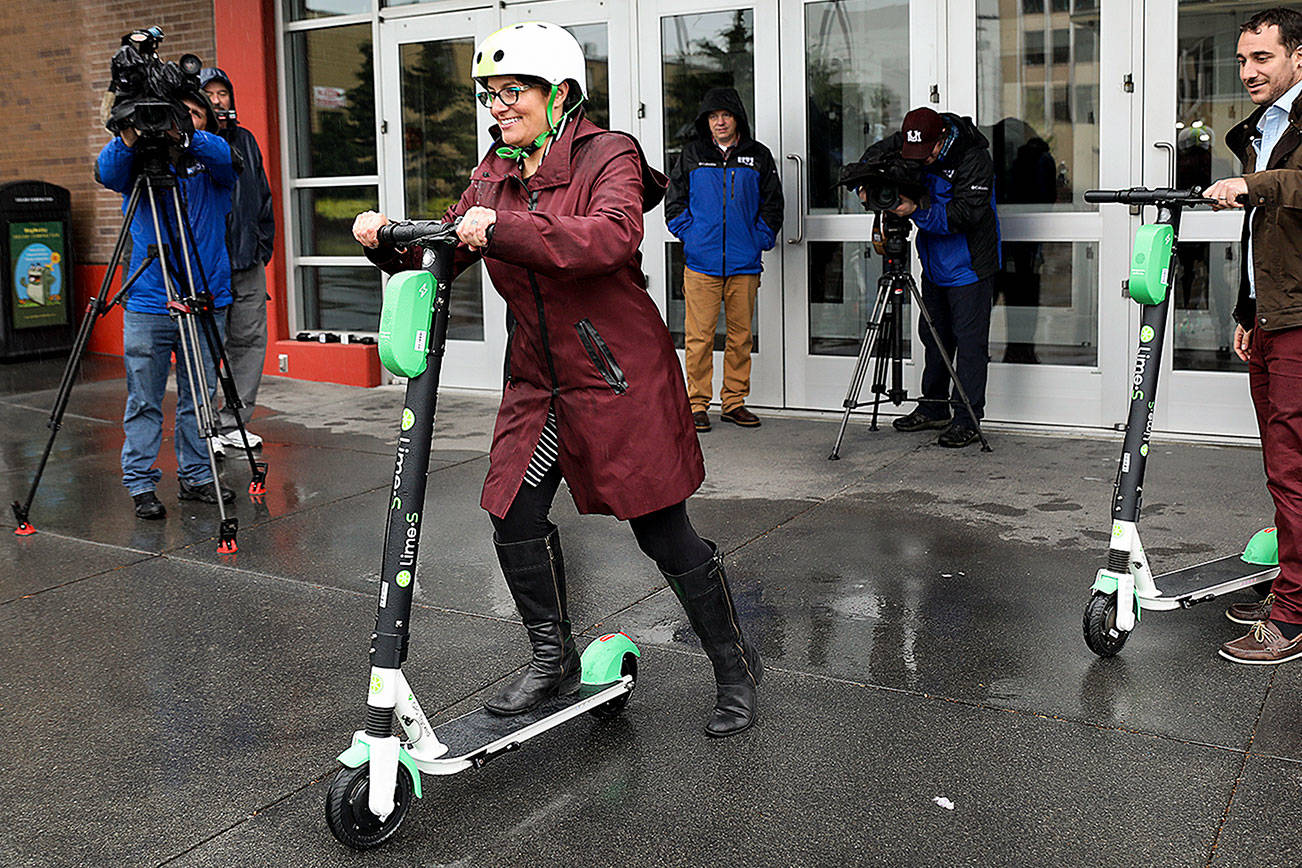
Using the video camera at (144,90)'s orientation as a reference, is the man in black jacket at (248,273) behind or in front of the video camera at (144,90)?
behind

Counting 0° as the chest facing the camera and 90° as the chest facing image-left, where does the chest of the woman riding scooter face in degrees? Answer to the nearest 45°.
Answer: approximately 45°

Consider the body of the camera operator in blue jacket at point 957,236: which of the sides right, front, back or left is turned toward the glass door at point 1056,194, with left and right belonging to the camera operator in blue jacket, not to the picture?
back

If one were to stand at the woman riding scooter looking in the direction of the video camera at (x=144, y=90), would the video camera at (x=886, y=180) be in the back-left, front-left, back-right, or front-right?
front-right

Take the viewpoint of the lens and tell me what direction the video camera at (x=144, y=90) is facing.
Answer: facing the viewer

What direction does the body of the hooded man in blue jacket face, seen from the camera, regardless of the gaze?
toward the camera

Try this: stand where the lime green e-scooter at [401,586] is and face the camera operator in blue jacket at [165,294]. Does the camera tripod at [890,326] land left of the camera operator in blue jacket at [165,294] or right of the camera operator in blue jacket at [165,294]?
right

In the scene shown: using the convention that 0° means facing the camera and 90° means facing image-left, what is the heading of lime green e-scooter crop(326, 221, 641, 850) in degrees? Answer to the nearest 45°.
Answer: approximately 45°

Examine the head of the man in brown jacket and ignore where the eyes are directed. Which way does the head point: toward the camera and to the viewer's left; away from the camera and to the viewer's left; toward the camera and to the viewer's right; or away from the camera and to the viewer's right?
toward the camera and to the viewer's left

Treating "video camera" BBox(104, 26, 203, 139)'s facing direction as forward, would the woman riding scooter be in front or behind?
in front

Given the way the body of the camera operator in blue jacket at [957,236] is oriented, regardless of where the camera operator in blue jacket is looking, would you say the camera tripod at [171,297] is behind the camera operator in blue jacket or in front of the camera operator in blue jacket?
in front

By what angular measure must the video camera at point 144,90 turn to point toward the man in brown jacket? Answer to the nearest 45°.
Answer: approximately 45° to its left
